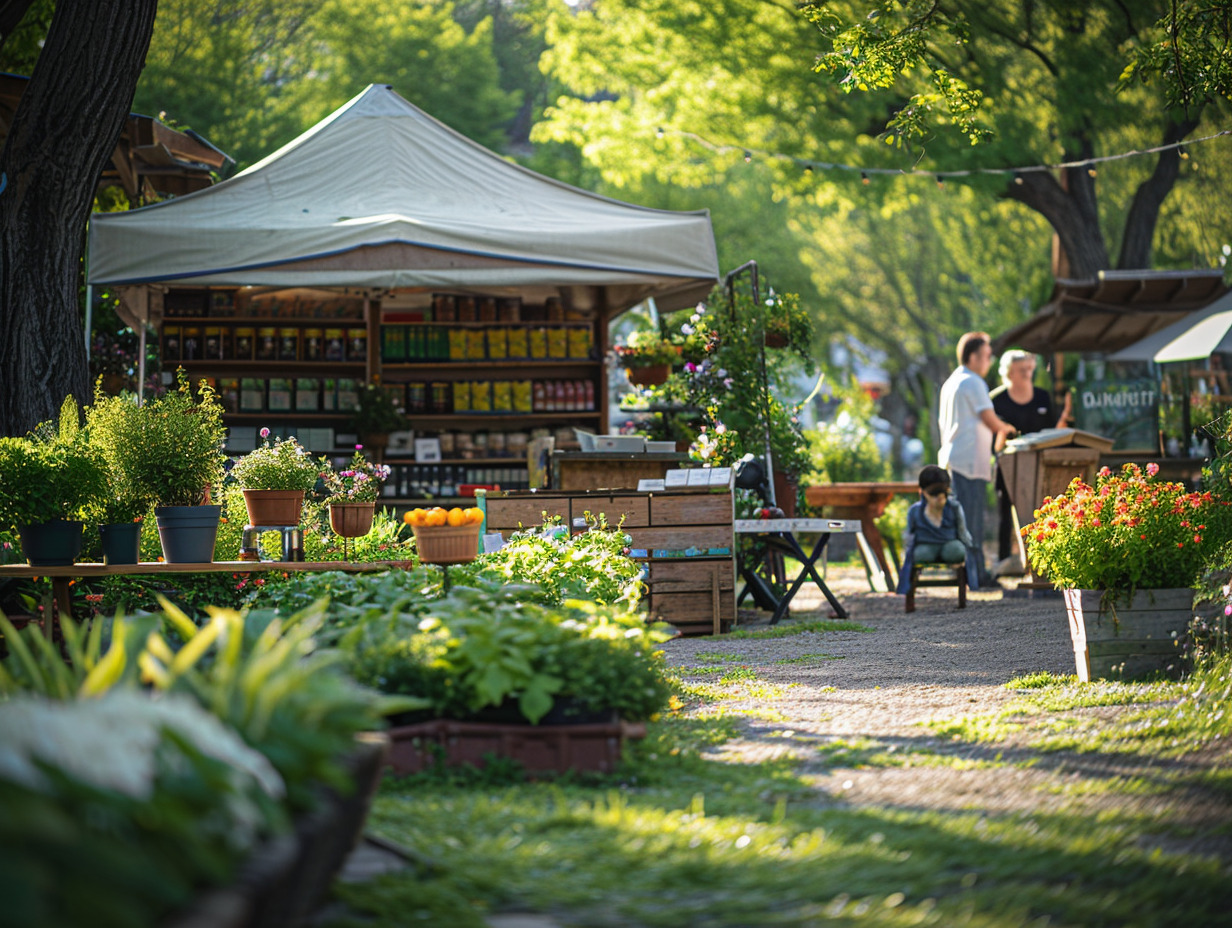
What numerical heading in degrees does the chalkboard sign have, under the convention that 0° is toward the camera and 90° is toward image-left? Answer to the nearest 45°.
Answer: approximately 0°

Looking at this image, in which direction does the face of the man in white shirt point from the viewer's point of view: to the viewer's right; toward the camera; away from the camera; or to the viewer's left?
to the viewer's right

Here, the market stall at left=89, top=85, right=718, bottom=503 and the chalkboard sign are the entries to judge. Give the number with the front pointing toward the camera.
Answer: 2
